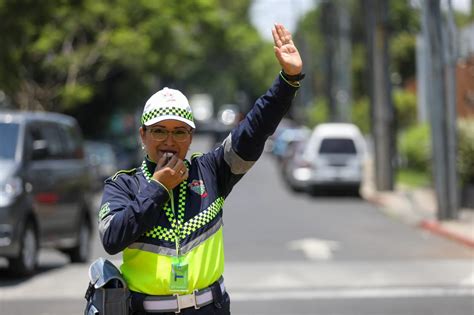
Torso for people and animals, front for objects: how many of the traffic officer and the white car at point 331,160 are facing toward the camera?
1

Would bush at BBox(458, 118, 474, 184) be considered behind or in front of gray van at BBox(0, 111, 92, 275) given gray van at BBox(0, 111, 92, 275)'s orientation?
behind

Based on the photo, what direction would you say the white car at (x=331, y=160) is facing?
away from the camera

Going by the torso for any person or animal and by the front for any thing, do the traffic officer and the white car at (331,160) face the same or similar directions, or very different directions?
very different directions

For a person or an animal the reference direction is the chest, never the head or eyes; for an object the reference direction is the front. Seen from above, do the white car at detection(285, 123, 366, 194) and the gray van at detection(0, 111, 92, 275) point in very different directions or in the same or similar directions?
very different directions

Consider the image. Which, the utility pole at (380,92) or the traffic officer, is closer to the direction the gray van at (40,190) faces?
the traffic officer

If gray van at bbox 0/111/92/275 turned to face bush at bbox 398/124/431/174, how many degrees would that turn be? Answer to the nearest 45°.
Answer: approximately 180°

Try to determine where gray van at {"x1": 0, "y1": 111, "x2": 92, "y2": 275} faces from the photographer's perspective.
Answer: facing the viewer and to the left of the viewer

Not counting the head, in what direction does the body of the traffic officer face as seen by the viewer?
toward the camera
